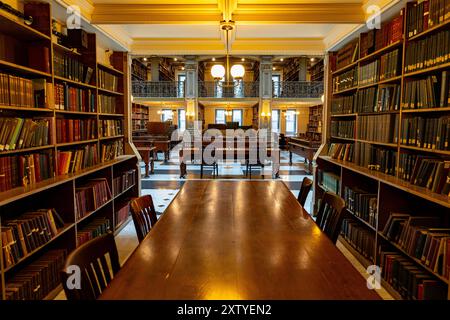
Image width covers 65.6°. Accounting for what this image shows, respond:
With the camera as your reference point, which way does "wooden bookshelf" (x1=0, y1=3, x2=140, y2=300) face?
facing the viewer and to the right of the viewer

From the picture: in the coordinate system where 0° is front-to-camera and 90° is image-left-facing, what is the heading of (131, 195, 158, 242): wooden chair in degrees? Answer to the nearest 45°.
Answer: approximately 315°

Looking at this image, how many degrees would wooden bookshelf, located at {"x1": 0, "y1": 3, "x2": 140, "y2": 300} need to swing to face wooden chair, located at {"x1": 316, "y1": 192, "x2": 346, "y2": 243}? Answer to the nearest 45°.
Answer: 0° — it already faces it

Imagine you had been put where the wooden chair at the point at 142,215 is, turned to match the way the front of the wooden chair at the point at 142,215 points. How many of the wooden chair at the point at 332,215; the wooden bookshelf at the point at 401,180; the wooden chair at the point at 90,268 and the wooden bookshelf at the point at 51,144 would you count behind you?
1

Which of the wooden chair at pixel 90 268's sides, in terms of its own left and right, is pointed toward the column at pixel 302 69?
left

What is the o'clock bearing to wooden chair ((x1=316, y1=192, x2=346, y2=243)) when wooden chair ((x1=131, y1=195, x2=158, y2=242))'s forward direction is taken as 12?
wooden chair ((x1=316, y1=192, x2=346, y2=243)) is roughly at 11 o'clock from wooden chair ((x1=131, y1=195, x2=158, y2=242)).

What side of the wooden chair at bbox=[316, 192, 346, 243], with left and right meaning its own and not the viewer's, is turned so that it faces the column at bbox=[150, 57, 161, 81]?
right

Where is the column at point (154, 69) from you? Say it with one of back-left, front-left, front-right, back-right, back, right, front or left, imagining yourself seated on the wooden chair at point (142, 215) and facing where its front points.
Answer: back-left

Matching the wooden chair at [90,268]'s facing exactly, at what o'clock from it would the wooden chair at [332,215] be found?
the wooden chair at [332,215] is roughly at 10 o'clock from the wooden chair at [90,268].

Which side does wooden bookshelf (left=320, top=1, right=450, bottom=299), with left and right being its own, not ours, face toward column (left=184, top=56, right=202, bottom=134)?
right

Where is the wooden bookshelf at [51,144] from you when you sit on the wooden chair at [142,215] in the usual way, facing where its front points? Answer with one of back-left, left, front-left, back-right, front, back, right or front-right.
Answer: back

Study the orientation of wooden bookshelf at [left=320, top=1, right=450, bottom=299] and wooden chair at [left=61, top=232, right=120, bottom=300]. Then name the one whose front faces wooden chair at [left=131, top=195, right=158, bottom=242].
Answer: the wooden bookshelf

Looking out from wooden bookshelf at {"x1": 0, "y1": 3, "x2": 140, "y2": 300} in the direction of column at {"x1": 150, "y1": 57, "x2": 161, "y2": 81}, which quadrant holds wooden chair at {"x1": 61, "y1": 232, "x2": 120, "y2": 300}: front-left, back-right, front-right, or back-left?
back-right

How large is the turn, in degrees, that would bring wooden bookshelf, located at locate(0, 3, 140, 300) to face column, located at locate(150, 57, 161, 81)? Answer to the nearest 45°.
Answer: approximately 135° to its left

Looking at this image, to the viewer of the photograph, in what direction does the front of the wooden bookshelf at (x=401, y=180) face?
facing the viewer and to the left of the viewer
